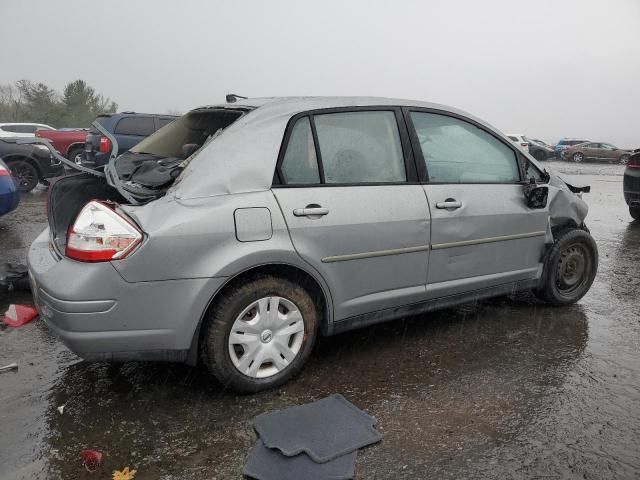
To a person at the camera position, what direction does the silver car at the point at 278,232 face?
facing away from the viewer and to the right of the viewer

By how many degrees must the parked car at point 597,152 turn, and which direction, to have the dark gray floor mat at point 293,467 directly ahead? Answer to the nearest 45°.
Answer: approximately 90° to its right

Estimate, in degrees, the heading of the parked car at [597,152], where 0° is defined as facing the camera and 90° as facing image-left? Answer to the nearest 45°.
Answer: approximately 270°

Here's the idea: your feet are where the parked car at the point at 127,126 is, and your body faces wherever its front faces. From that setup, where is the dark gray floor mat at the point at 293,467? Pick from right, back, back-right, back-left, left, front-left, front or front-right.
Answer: back-right

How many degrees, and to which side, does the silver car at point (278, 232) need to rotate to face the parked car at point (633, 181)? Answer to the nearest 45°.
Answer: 0° — it already faces it

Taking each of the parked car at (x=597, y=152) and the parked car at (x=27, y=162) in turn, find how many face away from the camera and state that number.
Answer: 0

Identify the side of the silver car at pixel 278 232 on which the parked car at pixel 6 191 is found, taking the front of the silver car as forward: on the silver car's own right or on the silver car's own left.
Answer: on the silver car's own left

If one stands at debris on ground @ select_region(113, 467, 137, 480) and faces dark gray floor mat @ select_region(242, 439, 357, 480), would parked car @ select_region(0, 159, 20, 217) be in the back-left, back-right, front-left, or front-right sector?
back-left

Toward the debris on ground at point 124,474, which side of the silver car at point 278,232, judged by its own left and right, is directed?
back

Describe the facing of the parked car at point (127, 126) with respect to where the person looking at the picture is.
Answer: facing away from the viewer and to the right of the viewer

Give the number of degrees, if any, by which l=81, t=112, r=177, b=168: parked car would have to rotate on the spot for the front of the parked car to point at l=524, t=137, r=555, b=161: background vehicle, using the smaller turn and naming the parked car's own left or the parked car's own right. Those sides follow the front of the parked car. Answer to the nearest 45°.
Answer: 0° — it already faces it

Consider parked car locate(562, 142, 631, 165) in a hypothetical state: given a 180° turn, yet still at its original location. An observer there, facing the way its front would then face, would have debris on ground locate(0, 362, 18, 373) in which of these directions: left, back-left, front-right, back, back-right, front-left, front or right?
left

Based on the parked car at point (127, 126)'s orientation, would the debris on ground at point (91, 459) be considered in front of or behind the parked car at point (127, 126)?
behind

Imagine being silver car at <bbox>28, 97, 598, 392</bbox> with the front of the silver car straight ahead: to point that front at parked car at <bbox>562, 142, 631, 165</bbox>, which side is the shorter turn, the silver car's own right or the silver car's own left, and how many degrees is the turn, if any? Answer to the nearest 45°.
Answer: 0° — it already faces it
